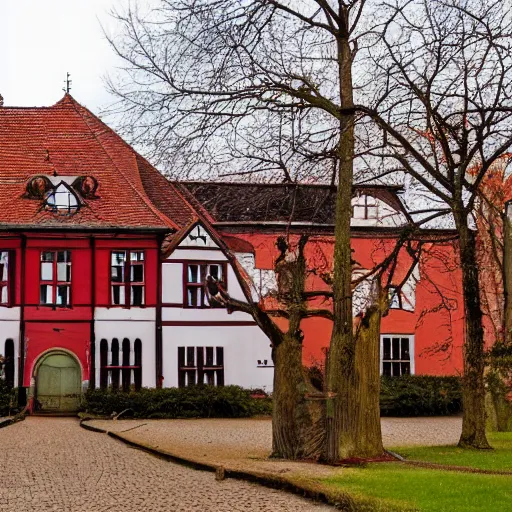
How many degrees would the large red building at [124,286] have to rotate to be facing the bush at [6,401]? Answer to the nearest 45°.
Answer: approximately 45° to its right

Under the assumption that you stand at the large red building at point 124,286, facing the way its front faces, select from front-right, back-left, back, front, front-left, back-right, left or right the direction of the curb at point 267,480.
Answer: front

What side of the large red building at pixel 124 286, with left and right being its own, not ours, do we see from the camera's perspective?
front

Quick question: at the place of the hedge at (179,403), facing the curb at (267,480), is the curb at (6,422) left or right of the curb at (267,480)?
right

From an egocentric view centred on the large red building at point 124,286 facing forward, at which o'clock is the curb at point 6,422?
The curb is roughly at 1 o'clock from the large red building.

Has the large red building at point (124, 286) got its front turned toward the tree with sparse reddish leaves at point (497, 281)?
no

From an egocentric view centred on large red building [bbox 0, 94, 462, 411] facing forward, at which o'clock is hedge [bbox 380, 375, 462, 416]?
The hedge is roughly at 9 o'clock from the large red building.

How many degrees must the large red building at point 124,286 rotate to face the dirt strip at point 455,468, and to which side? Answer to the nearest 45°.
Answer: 0° — it already faces it

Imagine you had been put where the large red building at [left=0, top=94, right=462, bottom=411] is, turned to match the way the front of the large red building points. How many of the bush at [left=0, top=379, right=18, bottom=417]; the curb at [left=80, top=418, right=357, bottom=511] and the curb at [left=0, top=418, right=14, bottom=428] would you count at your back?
0
